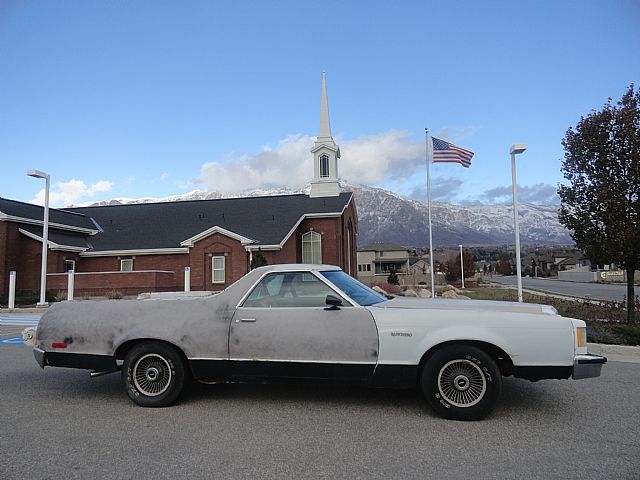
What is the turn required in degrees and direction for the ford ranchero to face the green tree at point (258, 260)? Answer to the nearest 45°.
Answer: approximately 90° to its left

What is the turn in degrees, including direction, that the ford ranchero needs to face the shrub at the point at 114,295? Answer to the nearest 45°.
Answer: approximately 135° to its left

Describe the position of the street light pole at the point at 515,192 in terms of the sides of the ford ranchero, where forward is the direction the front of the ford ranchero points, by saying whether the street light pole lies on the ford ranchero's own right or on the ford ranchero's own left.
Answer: on the ford ranchero's own left

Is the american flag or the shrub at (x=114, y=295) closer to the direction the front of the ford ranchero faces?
the american flag

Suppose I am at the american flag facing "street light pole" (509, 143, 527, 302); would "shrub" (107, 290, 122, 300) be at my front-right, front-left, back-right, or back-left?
back-right

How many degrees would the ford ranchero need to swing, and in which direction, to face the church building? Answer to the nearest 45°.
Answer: approximately 90° to its left

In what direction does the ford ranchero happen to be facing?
to the viewer's right

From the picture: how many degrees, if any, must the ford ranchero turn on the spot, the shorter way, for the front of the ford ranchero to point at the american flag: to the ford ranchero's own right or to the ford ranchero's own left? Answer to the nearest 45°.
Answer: approximately 90° to the ford ranchero's own left
